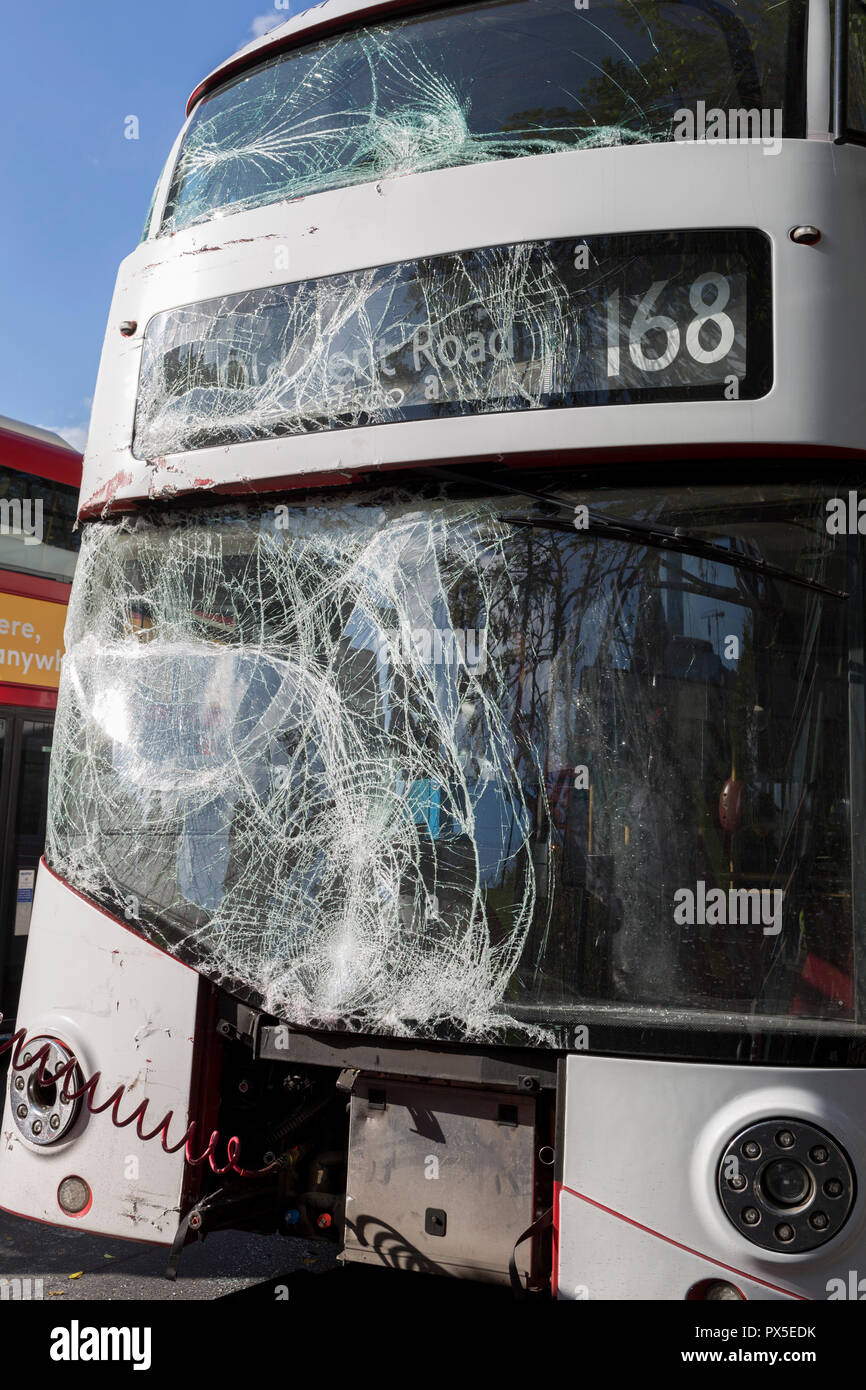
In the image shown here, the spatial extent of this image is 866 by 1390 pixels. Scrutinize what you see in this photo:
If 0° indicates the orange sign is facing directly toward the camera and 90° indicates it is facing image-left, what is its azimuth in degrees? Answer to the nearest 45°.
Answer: approximately 0°
